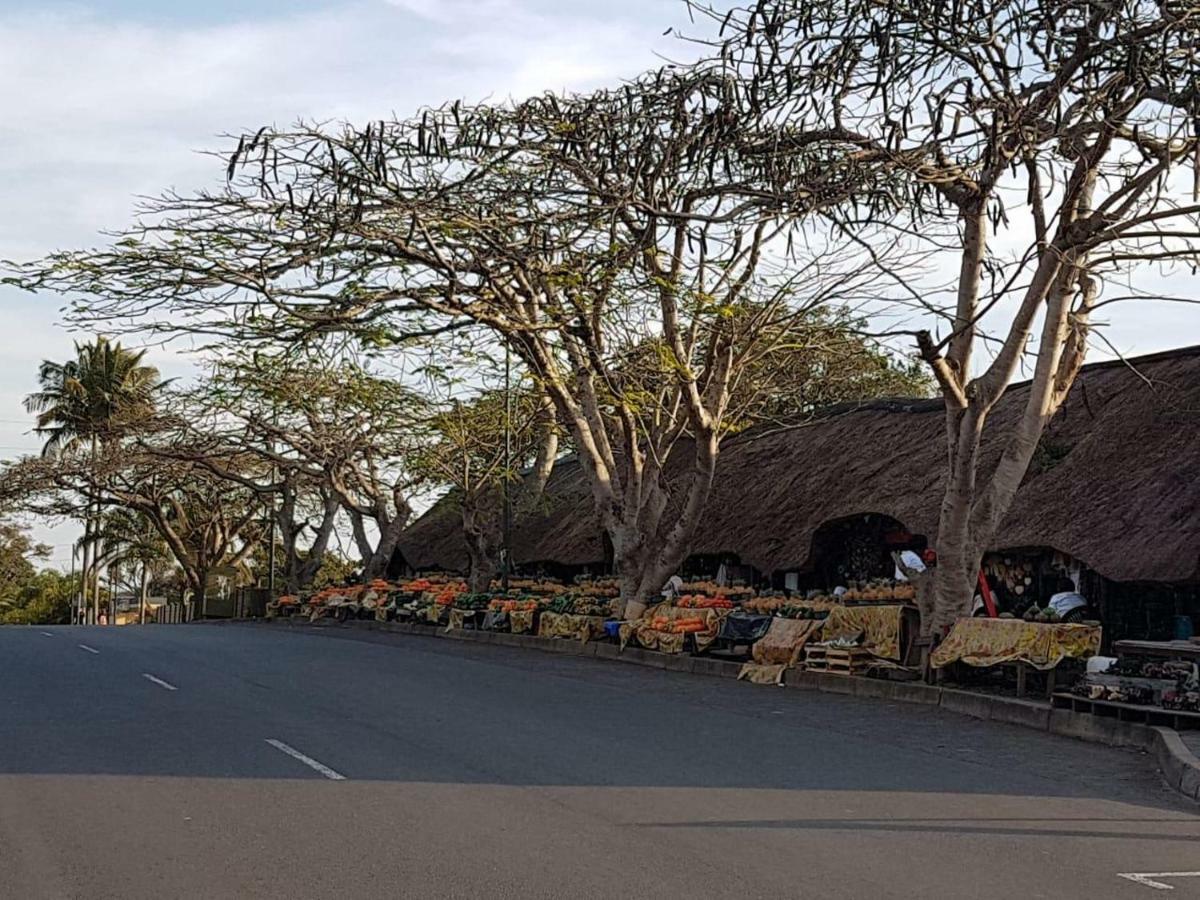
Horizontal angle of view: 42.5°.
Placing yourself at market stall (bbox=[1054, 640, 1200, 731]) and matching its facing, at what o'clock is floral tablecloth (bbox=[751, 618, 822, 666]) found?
The floral tablecloth is roughly at 3 o'clock from the market stall.

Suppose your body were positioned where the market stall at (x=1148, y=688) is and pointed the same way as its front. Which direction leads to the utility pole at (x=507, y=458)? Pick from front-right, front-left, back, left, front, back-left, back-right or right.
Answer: right

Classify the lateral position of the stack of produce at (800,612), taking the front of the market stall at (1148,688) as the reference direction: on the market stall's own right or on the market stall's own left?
on the market stall's own right

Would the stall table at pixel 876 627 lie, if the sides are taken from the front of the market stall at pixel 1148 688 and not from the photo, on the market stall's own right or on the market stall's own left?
on the market stall's own right

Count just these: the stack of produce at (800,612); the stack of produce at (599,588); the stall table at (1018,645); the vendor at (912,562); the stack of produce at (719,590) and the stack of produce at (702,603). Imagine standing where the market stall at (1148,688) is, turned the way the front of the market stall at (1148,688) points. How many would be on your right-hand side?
6

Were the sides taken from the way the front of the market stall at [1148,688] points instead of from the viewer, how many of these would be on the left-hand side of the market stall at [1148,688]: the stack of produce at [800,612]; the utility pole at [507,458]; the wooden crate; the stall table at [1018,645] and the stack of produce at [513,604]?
0

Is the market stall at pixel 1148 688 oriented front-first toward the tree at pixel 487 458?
no

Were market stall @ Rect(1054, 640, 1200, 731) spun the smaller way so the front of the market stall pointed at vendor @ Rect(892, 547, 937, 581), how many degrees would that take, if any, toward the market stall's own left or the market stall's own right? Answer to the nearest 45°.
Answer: approximately 90° to the market stall's own right

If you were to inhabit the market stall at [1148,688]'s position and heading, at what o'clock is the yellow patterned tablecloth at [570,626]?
The yellow patterned tablecloth is roughly at 3 o'clock from the market stall.

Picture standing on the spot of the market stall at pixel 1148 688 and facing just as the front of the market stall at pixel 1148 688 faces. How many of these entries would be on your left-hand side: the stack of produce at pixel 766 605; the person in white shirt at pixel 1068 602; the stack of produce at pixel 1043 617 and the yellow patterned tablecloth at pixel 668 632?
0

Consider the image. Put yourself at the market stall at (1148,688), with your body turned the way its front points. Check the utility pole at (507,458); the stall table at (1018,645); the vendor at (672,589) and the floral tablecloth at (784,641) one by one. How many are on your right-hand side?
4

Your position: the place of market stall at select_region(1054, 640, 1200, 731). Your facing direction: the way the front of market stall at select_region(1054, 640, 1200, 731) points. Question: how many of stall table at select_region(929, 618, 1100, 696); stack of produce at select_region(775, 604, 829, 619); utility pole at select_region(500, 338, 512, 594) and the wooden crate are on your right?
4

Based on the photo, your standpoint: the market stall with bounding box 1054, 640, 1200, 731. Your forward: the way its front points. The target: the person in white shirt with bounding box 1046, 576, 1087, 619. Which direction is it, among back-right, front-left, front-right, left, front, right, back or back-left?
back-right

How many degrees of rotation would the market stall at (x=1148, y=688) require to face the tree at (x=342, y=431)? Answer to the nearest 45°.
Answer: approximately 90° to its right

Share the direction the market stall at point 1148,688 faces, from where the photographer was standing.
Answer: facing the viewer and to the left of the viewer

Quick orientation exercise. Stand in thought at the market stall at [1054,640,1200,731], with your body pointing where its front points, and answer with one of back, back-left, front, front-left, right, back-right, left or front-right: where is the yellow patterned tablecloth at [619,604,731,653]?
right

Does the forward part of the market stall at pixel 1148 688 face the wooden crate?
no

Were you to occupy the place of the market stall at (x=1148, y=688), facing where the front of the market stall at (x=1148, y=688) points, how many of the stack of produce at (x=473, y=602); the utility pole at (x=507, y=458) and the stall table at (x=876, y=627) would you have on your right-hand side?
3

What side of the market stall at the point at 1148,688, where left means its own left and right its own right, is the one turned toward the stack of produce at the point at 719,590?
right
